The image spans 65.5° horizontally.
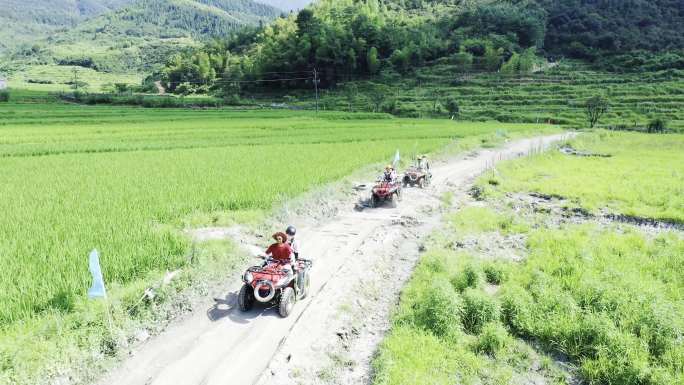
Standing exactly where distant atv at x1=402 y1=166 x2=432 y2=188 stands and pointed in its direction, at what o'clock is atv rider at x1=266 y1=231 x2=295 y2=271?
The atv rider is roughly at 11 o'clock from the distant atv.

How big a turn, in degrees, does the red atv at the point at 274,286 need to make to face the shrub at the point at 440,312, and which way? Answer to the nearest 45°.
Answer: approximately 135° to its left

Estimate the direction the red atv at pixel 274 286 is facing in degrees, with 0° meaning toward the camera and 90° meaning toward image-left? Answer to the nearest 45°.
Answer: approximately 45°

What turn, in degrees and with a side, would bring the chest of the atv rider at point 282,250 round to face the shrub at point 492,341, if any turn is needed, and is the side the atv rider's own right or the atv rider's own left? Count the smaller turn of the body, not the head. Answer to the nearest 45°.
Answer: approximately 90° to the atv rider's own left

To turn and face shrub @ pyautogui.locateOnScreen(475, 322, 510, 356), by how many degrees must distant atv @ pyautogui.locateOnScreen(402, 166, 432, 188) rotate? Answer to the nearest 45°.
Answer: approximately 45° to its left

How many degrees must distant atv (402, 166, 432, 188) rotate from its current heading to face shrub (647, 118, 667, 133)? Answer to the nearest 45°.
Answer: approximately 180°

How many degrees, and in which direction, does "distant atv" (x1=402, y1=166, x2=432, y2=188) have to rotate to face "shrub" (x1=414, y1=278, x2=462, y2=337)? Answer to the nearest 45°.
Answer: approximately 45° to its left

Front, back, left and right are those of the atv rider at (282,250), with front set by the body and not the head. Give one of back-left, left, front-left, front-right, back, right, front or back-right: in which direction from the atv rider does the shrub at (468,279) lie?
back-left

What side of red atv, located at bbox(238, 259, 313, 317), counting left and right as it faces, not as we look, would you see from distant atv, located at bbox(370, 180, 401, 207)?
back

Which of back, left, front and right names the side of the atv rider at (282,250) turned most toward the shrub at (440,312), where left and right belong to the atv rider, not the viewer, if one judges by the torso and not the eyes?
left
